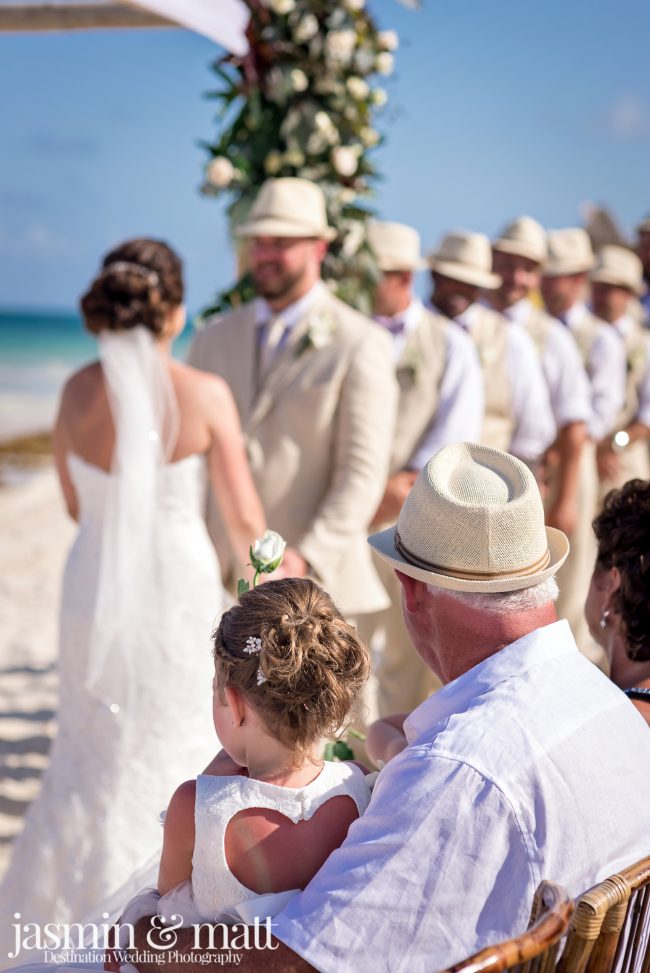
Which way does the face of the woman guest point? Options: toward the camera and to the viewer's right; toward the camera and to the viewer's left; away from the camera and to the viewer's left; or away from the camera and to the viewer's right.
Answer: away from the camera and to the viewer's left

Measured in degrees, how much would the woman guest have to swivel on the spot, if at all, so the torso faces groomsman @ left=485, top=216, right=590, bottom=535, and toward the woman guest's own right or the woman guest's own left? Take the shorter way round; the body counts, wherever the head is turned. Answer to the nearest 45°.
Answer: approximately 45° to the woman guest's own right

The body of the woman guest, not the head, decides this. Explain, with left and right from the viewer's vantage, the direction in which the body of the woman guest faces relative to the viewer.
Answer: facing away from the viewer and to the left of the viewer

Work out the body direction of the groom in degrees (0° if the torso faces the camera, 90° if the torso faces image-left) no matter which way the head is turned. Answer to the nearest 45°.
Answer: approximately 45°

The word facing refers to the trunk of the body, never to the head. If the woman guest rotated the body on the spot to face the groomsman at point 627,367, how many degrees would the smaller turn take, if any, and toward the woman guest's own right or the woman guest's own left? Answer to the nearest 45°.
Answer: approximately 45° to the woman guest's own right

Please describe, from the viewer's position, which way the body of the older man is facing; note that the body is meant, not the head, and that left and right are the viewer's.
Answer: facing away from the viewer and to the left of the viewer
